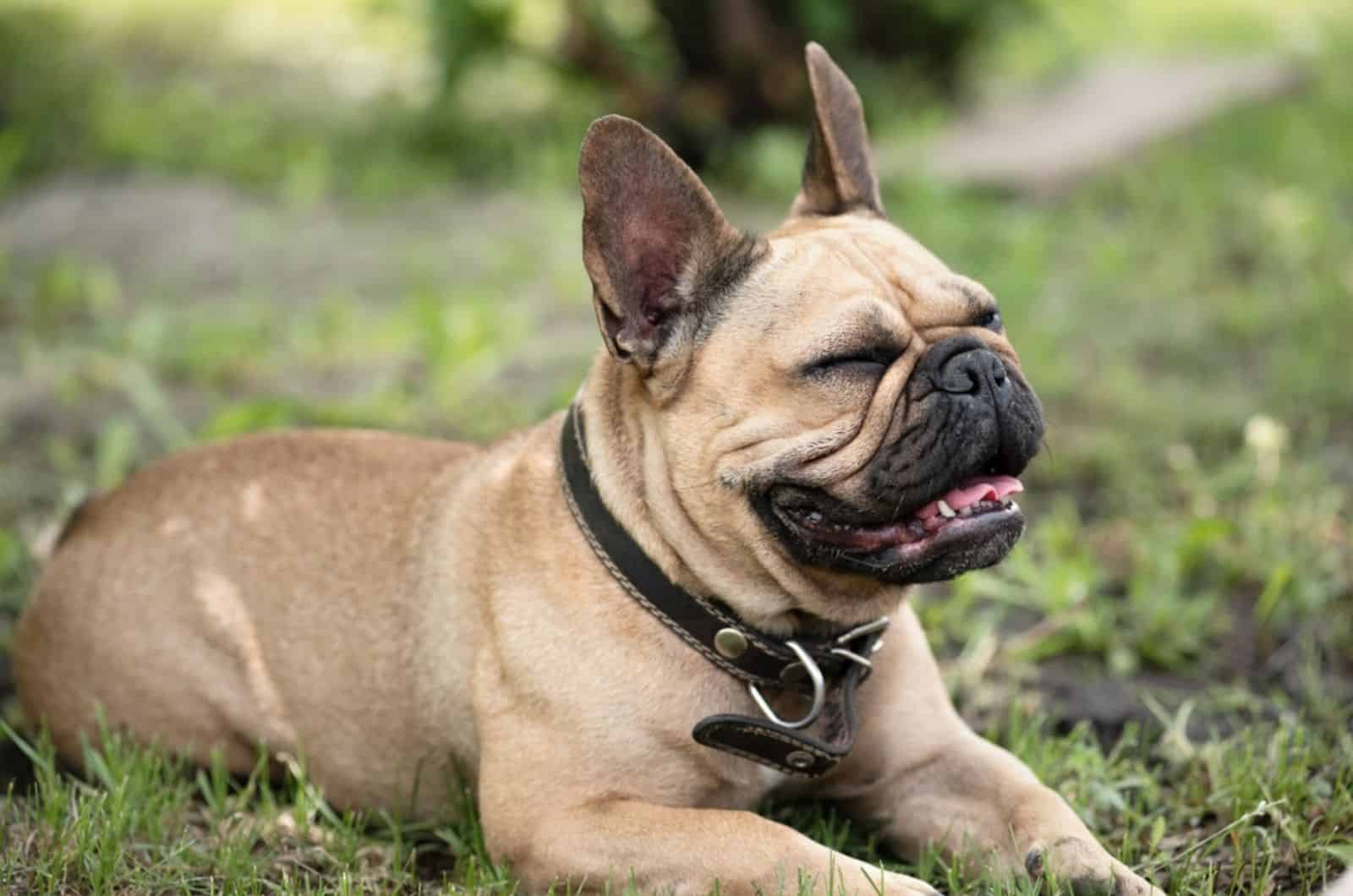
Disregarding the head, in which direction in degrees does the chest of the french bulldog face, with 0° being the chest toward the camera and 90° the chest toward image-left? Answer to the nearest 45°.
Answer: approximately 315°
